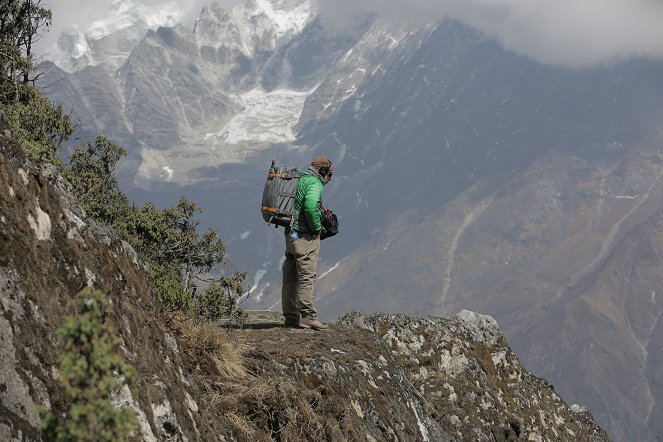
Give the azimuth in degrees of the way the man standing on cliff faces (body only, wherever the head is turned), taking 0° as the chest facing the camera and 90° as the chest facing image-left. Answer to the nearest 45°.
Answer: approximately 270°

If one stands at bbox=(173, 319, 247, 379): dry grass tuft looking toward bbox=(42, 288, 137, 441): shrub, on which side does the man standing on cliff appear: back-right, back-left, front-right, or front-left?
back-left

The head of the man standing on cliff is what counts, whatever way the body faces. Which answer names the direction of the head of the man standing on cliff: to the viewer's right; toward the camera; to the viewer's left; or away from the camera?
to the viewer's right
